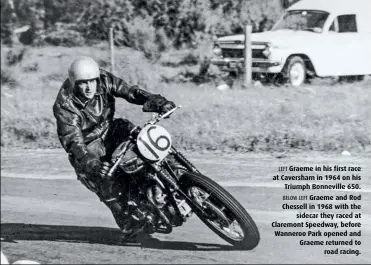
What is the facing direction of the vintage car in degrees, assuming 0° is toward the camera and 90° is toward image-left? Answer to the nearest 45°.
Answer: approximately 45°

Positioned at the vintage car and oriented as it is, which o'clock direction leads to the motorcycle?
The motorcycle is roughly at 11 o'clock from the vintage car.
